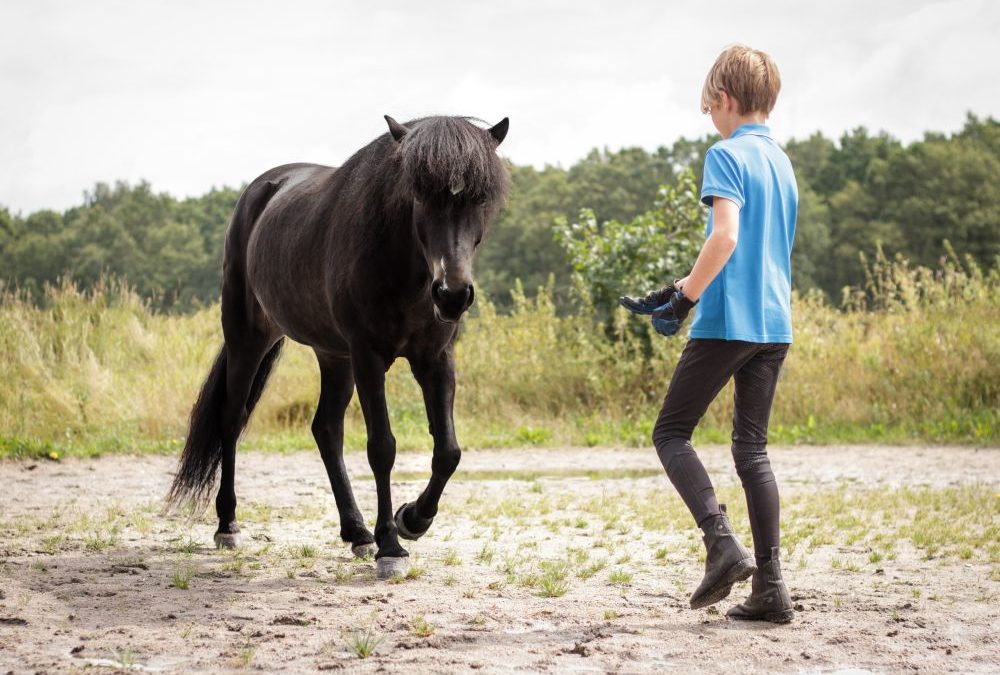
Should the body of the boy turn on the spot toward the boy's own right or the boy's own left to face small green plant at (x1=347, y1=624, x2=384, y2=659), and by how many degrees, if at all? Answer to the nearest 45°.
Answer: approximately 90° to the boy's own left

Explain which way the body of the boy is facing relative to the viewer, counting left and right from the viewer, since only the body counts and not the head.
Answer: facing away from the viewer and to the left of the viewer

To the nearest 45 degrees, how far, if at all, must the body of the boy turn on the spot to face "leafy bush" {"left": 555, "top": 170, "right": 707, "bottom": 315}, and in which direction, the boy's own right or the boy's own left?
approximately 45° to the boy's own right

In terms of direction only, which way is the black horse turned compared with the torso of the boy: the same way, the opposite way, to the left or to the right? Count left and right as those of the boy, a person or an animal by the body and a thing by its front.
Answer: the opposite way

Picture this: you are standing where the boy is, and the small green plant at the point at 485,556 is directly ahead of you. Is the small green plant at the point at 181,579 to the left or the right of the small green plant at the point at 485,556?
left

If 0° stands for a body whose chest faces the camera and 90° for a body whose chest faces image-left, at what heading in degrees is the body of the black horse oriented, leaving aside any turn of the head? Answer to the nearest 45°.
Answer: approximately 315°

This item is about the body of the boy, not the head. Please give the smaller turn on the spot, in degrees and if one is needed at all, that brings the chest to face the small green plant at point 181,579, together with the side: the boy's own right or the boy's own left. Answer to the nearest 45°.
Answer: approximately 45° to the boy's own left

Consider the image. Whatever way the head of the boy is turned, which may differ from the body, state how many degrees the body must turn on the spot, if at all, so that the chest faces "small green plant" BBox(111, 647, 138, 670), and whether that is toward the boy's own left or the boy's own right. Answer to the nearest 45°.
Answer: approximately 90° to the boy's own left

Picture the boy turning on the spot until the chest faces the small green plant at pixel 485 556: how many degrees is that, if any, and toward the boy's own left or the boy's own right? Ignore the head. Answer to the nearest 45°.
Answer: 0° — they already face it

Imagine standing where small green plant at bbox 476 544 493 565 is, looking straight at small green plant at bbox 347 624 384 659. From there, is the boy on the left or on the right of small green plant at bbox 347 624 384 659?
left

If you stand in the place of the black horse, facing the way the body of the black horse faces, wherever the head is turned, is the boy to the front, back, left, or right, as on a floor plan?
front

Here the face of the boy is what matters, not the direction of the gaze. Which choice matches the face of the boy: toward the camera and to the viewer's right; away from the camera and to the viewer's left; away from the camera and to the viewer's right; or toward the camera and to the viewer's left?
away from the camera and to the viewer's left
